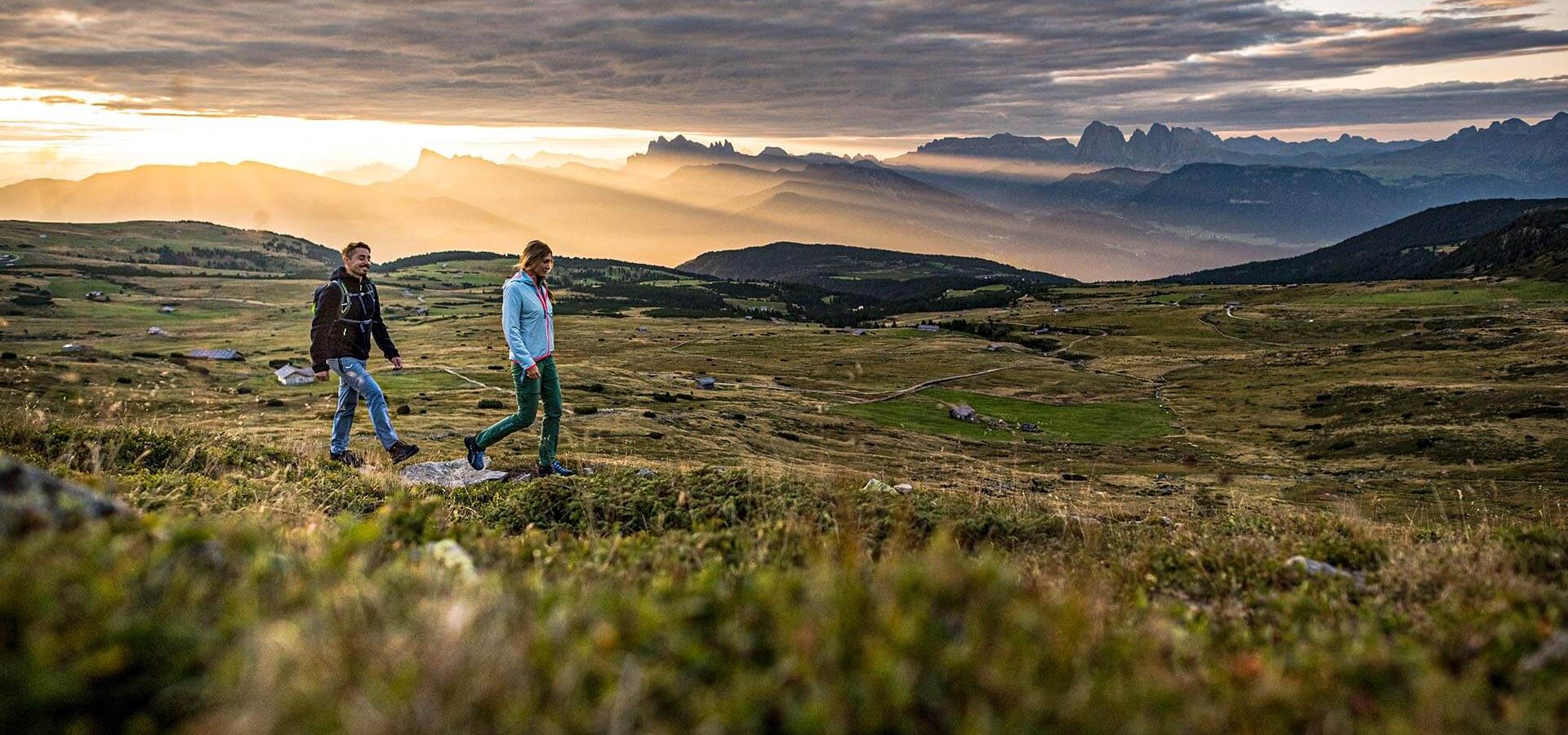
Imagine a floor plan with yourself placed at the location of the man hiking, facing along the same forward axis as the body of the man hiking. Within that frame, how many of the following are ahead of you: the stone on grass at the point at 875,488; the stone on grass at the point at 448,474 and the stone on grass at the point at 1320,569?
3

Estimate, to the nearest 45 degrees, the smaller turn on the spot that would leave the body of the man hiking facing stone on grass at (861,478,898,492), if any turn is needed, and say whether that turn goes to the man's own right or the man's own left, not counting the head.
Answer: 0° — they already face it

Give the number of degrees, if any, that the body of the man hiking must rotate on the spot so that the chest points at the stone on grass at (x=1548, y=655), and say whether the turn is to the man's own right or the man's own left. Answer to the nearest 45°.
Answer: approximately 45° to the man's own right

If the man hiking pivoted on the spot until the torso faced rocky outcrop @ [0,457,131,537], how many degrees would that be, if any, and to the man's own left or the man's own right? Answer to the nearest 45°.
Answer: approximately 45° to the man's own right

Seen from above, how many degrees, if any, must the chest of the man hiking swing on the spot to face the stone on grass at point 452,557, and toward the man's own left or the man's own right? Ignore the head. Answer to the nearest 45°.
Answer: approximately 45° to the man's own right

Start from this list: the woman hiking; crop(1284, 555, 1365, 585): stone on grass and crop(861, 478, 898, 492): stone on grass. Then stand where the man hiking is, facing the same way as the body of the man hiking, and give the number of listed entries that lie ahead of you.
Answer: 3

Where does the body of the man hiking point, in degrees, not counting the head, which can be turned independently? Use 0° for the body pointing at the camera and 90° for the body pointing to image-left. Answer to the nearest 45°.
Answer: approximately 315°

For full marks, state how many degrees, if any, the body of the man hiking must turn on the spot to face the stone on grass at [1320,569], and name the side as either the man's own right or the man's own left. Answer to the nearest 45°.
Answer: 0° — they already face it
